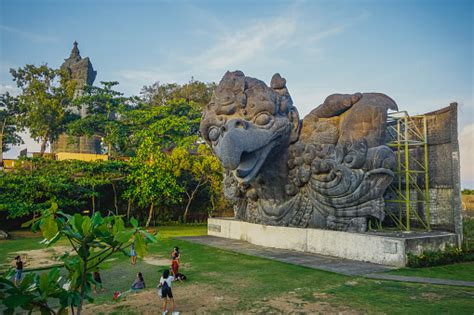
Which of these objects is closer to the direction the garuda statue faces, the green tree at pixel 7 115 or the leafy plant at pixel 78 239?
the leafy plant

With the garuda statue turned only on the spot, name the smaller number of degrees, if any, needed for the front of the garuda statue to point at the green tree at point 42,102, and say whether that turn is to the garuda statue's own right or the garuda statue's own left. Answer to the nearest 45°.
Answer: approximately 90° to the garuda statue's own right

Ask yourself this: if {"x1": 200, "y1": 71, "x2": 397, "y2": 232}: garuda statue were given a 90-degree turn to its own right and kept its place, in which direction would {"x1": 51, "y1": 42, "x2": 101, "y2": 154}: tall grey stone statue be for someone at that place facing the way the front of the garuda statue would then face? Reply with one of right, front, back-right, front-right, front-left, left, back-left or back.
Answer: front

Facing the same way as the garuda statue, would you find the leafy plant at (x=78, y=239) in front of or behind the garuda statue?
in front

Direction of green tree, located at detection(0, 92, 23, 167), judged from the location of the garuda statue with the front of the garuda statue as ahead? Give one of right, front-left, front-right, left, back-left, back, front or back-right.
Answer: right

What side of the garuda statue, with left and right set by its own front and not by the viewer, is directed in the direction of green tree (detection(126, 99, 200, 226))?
right

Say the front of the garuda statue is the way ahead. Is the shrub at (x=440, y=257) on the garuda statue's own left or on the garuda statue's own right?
on the garuda statue's own left

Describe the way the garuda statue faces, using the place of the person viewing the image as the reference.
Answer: facing the viewer and to the left of the viewer

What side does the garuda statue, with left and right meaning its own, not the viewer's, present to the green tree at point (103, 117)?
right

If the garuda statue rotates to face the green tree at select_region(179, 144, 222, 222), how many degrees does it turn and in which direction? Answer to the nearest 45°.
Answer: approximately 90° to its right

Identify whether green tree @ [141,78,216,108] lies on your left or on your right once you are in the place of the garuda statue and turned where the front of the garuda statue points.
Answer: on your right
